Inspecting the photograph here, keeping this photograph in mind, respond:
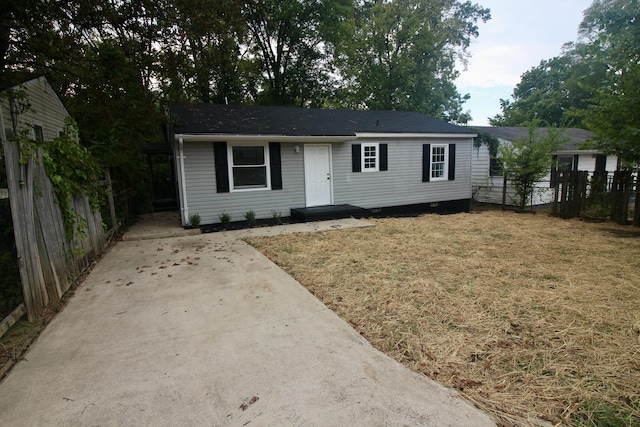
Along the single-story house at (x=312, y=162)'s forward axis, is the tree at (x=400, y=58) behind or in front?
behind

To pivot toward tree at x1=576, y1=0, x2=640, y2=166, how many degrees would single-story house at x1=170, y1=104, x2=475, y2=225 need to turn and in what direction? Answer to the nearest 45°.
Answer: approximately 90° to its left

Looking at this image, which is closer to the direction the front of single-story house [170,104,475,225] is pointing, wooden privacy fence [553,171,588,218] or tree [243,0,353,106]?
the wooden privacy fence

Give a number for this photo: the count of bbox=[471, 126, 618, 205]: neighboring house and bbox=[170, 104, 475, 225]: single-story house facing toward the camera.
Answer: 2

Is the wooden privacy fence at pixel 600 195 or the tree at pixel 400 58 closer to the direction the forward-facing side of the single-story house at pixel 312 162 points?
the wooden privacy fence

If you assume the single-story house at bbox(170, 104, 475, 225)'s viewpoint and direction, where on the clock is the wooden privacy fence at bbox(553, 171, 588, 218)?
The wooden privacy fence is roughly at 9 o'clock from the single-story house.

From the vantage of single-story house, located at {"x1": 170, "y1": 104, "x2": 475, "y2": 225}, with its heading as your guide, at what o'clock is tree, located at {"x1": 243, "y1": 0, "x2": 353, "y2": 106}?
The tree is roughly at 6 o'clock from the single-story house.

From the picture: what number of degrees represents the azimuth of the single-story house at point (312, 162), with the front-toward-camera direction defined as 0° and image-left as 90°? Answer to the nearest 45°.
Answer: approximately 0°

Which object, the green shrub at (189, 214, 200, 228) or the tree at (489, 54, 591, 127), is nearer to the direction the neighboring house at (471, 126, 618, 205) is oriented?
the green shrub

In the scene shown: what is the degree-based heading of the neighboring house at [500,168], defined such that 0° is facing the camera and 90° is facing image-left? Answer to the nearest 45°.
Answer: approximately 0°
